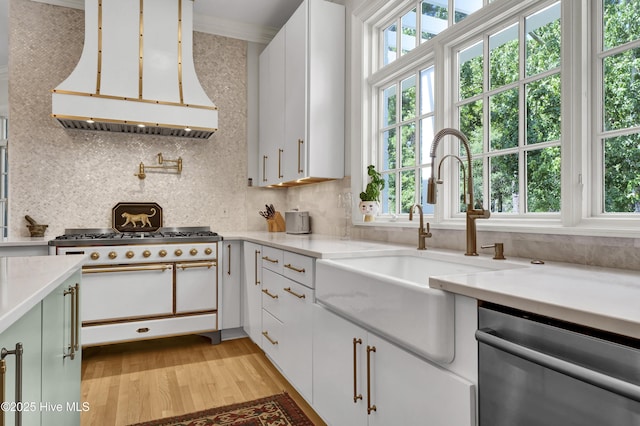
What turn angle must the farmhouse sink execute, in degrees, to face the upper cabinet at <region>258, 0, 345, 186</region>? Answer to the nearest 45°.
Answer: approximately 90° to its right

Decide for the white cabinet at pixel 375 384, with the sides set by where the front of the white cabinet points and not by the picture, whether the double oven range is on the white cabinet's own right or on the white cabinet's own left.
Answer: on the white cabinet's own right

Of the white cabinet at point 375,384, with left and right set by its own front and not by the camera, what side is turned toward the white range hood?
right

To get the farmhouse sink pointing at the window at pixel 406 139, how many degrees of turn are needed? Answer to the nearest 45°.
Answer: approximately 135° to its right
